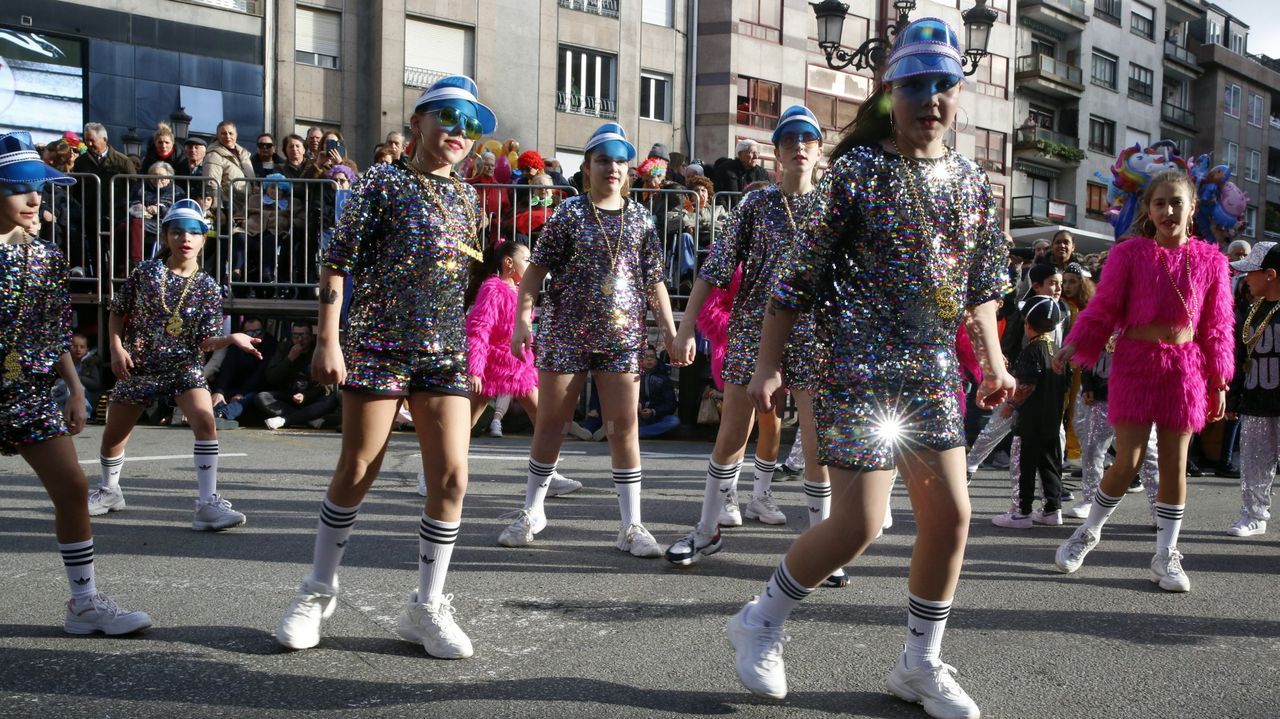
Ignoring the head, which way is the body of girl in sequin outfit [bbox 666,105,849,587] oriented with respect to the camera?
toward the camera

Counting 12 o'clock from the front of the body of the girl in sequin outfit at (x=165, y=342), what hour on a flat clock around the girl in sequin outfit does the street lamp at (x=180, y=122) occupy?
The street lamp is roughly at 6 o'clock from the girl in sequin outfit.

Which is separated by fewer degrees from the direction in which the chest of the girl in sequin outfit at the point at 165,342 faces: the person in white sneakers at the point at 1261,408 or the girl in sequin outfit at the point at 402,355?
the girl in sequin outfit

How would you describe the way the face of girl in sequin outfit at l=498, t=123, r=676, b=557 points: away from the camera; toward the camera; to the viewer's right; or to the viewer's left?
toward the camera

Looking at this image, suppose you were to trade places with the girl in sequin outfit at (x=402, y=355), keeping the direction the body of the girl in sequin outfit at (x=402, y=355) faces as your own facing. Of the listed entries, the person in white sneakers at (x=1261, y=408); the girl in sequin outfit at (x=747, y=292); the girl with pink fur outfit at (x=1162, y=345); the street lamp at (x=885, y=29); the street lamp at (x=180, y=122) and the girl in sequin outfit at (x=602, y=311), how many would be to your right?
0

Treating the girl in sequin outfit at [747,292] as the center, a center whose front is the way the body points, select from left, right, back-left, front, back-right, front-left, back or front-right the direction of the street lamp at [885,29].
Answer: back

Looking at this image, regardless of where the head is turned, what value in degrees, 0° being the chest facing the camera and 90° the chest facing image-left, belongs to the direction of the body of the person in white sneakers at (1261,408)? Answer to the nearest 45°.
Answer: approximately 45°

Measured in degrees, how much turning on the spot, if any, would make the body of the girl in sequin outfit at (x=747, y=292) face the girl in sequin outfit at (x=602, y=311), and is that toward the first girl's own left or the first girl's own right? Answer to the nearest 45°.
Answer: approximately 90° to the first girl's own right

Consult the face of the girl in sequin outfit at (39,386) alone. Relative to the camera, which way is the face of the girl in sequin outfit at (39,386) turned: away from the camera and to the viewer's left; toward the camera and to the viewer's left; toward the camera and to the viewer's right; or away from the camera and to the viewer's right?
toward the camera and to the viewer's right

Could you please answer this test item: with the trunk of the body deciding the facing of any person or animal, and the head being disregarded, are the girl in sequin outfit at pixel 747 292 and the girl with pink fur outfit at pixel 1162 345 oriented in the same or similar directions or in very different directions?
same or similar directions

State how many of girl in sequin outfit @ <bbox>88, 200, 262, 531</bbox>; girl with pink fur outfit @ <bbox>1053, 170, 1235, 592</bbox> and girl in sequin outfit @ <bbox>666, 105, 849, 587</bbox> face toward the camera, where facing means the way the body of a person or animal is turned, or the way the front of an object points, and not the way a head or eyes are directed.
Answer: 3

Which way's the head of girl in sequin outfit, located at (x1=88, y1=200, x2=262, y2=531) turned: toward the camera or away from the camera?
toward the camera

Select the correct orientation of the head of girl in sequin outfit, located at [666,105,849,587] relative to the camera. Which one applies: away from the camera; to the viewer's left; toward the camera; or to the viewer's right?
toward the camera

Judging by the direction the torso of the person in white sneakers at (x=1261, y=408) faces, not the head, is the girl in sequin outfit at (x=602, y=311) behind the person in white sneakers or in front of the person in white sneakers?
in front

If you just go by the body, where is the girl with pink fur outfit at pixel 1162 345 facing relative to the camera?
toward the camera
